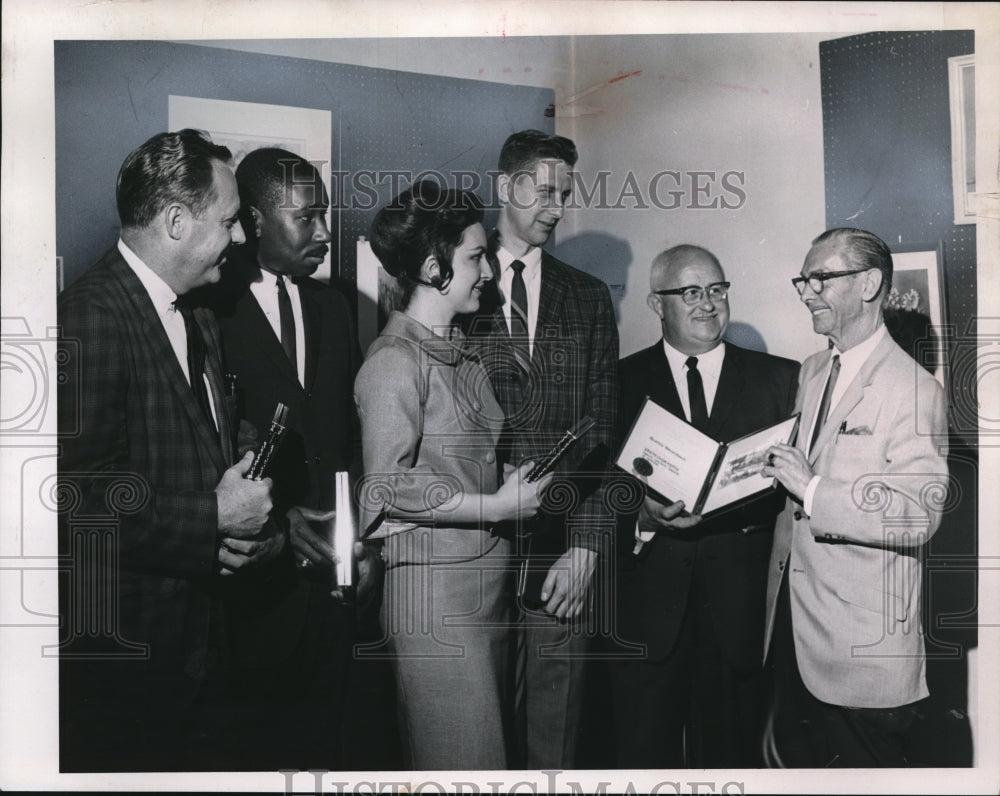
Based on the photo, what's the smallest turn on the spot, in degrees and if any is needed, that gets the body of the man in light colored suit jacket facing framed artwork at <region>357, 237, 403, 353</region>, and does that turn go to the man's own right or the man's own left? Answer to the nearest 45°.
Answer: approximately 45° to the man's own right

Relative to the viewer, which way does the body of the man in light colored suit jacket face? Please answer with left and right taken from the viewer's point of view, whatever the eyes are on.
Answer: facing the viewer and to the left of the viewer

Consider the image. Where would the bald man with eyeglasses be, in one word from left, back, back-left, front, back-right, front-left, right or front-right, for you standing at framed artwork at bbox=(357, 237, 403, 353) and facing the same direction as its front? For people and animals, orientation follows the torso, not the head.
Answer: left

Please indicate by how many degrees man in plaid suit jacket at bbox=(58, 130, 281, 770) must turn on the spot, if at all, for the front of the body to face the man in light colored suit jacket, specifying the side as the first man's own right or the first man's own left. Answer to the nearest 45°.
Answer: approximately 45° to the first man's own left

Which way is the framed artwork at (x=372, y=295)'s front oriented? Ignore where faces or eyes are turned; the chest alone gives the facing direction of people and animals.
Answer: toward the camera

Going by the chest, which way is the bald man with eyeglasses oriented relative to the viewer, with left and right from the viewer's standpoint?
facing the viewer

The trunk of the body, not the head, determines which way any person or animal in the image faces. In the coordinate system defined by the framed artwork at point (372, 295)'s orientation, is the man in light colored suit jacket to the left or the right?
on its left

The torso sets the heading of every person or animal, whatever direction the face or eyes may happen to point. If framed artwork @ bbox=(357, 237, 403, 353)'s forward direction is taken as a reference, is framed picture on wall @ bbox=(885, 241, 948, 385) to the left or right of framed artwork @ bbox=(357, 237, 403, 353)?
on its left

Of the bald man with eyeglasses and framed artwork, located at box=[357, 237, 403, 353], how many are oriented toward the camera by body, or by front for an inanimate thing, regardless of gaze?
2

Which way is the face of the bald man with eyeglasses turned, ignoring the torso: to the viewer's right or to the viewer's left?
to the viewer's right

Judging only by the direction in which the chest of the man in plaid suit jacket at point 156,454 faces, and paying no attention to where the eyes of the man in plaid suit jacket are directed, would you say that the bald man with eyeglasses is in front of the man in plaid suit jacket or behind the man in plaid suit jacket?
in front

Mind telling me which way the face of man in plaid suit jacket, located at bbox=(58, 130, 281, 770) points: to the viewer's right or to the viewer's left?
to the viewer's right
